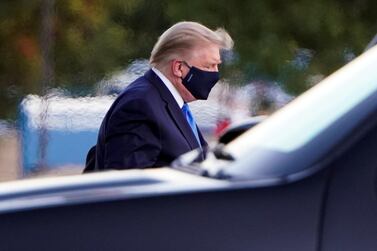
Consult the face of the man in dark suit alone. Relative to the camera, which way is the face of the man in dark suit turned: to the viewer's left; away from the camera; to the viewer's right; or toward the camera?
to the viewer's right

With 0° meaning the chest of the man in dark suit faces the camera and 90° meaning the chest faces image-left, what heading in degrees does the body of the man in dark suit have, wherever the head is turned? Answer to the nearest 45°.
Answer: approximately 270°
